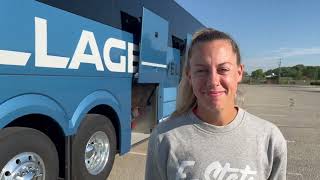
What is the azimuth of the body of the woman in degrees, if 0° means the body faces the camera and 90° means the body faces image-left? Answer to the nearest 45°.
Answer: approximately 0°
